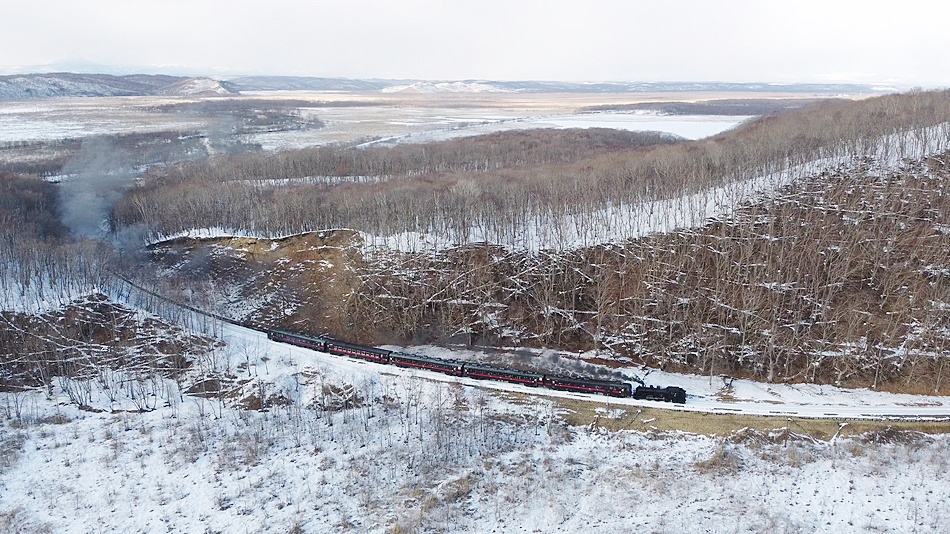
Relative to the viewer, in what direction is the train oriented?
to the viewer's right
